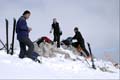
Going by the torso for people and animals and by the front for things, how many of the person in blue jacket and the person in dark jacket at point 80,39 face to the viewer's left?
1

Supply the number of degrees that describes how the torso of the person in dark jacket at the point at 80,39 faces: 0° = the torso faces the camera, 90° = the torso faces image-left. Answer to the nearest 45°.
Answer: approximately 90°

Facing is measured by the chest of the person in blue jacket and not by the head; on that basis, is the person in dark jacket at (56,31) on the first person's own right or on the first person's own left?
on the first person's own left

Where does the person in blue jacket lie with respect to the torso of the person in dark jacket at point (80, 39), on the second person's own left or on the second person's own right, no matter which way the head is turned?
on the second person's own left

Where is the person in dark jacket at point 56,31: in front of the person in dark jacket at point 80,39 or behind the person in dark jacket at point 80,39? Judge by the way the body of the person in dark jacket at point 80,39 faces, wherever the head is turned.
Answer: in front

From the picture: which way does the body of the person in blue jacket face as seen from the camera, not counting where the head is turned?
to the viewer's right

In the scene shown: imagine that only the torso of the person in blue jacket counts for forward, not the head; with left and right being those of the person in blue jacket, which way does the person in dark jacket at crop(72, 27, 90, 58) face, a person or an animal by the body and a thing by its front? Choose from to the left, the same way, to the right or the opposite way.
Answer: the opposite way
